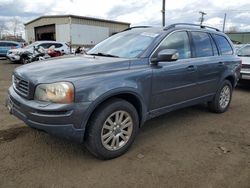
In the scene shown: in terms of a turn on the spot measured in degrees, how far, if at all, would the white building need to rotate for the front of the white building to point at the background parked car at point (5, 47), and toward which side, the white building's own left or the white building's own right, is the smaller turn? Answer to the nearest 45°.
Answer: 0° — it already faces it

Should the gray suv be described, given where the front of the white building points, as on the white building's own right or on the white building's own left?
on the white building's own left

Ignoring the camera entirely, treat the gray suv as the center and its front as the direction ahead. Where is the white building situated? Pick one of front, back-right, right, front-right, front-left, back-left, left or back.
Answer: back-right

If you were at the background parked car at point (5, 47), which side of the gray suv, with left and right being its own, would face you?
right

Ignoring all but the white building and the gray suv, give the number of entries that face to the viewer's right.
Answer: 0

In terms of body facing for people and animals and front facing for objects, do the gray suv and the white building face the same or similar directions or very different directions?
same or similar directions

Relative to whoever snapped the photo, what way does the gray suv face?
facing the viewer and to the left of the viewer

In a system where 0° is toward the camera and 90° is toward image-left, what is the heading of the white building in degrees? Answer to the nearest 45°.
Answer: approximately 45°
